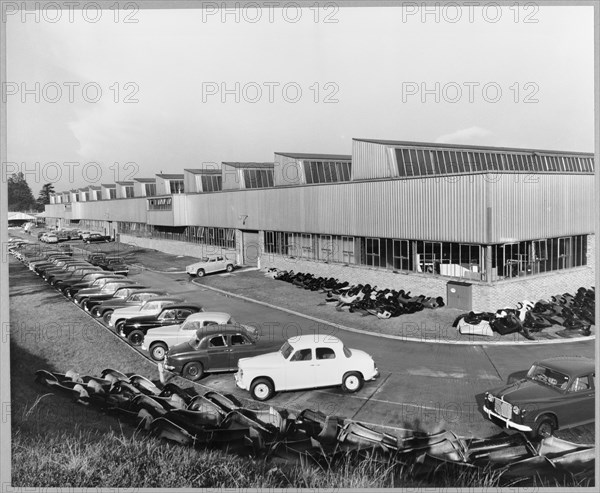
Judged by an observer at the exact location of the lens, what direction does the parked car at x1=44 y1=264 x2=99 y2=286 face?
facing the viewer and to the left of the viewer

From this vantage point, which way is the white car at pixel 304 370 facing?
to the viewer's left

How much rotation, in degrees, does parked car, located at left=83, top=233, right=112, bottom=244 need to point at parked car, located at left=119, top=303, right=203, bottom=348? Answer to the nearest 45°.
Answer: approximately 90° to its right

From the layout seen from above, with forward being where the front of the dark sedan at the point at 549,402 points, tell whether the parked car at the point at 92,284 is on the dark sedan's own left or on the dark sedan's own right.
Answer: on the dark sedan's own right
